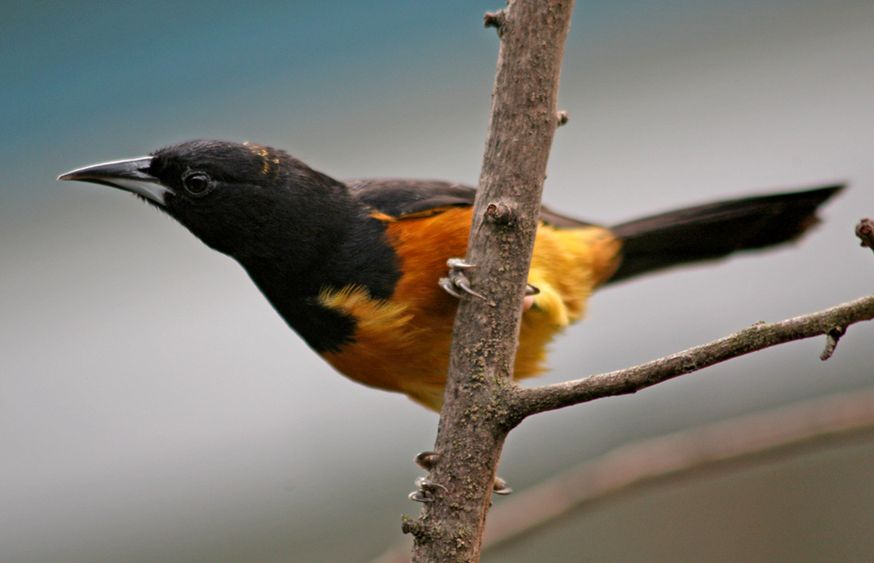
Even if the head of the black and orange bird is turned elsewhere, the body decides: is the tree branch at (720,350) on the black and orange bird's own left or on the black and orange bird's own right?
on the black and orange bird's own left

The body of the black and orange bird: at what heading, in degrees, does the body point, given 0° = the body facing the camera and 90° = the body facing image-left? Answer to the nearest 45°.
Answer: approximately 90°

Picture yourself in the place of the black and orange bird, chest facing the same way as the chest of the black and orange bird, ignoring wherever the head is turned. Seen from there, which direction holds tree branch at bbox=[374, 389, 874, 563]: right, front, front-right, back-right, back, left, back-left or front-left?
back
